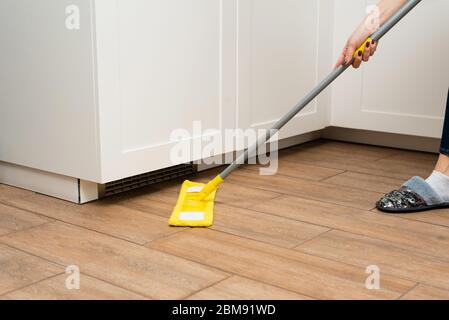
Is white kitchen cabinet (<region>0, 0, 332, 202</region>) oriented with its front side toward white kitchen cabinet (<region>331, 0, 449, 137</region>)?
no

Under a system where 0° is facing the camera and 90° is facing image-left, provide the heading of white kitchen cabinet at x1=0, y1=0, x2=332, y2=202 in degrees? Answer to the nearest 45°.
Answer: approximately 315°
